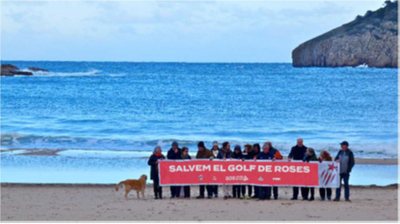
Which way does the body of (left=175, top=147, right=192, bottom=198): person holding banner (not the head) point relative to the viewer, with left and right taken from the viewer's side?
facing the viewer

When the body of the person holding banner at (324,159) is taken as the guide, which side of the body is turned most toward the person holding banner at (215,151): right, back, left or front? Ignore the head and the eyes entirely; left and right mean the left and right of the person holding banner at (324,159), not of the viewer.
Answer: right

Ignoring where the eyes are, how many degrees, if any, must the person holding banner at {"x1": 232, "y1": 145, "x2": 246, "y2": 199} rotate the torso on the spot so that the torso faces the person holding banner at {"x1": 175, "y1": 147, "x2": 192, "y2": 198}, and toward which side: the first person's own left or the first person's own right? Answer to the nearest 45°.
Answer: approximately 90° to the first person's own right

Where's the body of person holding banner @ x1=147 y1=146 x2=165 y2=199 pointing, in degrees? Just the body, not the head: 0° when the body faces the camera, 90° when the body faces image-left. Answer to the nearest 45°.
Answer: approximately 315°

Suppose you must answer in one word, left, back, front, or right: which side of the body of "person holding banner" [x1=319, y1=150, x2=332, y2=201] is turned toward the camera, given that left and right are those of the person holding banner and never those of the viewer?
front

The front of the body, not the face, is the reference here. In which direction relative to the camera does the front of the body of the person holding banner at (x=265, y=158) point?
toward the camera

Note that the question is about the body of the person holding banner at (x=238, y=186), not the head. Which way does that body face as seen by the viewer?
toward the camera

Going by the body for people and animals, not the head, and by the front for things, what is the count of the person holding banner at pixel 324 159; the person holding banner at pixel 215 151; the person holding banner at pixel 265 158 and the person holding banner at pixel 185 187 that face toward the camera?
4

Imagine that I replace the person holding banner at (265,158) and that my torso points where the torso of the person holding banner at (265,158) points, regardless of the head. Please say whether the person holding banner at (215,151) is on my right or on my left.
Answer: on my right
